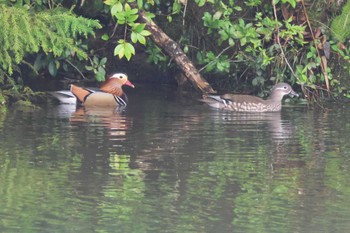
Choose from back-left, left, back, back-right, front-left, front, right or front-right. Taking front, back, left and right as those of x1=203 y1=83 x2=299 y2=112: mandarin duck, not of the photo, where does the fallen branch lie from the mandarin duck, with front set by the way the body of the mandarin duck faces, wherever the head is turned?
back

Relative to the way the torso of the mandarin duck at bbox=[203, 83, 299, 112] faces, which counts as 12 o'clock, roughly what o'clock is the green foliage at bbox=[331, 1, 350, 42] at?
The green foliage is roughly at 12 o'clock from the mandarin duck.

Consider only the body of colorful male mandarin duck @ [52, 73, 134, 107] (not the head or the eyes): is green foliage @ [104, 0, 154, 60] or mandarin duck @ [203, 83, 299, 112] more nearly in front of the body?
the mandarin duck

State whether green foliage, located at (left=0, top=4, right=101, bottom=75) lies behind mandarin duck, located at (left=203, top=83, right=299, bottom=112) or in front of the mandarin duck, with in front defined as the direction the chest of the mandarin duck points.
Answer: behind

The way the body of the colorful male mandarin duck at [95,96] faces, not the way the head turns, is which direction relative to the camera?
to the viewer's right

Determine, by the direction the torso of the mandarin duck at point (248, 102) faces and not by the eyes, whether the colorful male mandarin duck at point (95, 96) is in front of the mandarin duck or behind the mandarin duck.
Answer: behind

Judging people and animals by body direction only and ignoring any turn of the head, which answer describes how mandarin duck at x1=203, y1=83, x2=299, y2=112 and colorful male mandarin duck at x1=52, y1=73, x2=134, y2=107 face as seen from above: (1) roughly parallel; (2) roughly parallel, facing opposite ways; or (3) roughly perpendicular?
roughly parallel

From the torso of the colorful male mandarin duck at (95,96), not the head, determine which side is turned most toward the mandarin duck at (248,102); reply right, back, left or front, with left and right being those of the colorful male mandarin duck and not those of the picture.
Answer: front

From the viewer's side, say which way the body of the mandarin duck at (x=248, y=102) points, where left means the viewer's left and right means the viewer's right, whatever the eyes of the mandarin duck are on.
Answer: facing to the right of the viewer

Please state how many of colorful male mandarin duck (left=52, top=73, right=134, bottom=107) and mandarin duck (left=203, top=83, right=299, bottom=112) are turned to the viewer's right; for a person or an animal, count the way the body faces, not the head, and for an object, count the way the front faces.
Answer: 2
